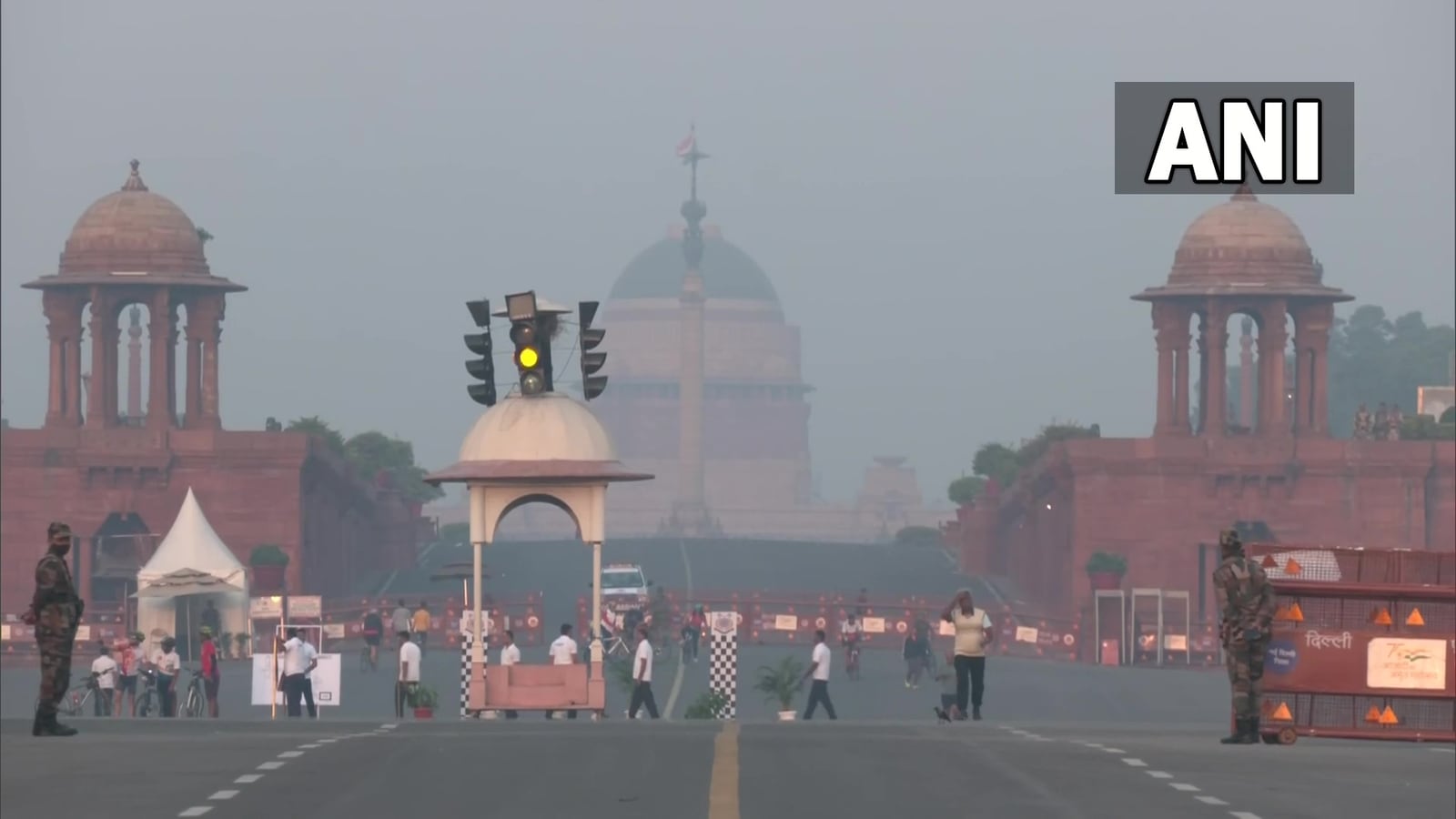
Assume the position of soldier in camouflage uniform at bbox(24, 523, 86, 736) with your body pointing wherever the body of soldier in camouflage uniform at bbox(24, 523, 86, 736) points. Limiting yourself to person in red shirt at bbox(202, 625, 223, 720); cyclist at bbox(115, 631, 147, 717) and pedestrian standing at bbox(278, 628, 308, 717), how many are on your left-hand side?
3

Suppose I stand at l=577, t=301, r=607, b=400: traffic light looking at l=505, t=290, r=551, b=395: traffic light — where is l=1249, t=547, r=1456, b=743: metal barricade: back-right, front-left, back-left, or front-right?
back-left

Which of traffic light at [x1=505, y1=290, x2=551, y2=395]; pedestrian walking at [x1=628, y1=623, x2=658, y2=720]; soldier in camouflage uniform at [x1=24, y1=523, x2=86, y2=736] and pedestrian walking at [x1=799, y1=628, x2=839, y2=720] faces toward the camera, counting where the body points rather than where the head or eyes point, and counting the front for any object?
the traffic light

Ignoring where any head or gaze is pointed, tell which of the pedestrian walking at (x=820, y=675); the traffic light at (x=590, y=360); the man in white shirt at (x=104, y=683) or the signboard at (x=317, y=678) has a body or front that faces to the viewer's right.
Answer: the traffic light

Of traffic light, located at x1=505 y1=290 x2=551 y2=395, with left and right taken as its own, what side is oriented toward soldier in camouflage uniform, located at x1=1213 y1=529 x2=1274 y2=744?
front

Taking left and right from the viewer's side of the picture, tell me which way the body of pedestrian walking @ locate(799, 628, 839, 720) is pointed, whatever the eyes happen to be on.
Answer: facing to the left of the viewer

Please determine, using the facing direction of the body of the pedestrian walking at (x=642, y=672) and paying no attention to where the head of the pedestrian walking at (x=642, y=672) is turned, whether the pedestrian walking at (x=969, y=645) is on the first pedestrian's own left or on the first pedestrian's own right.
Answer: on the first pedestrian's own left

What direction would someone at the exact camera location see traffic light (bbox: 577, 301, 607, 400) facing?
facing to the right of the viewer
